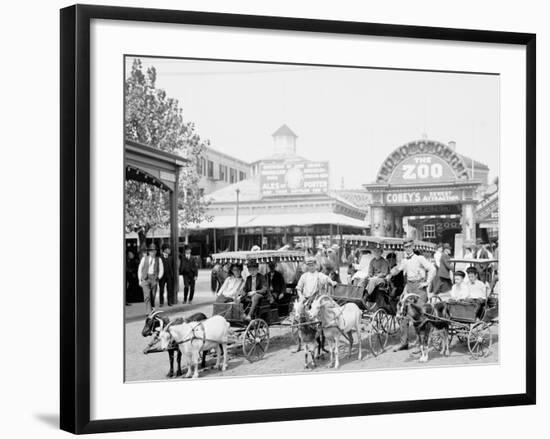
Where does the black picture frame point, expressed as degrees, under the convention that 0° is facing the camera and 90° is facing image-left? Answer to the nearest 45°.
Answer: approximately 315°
